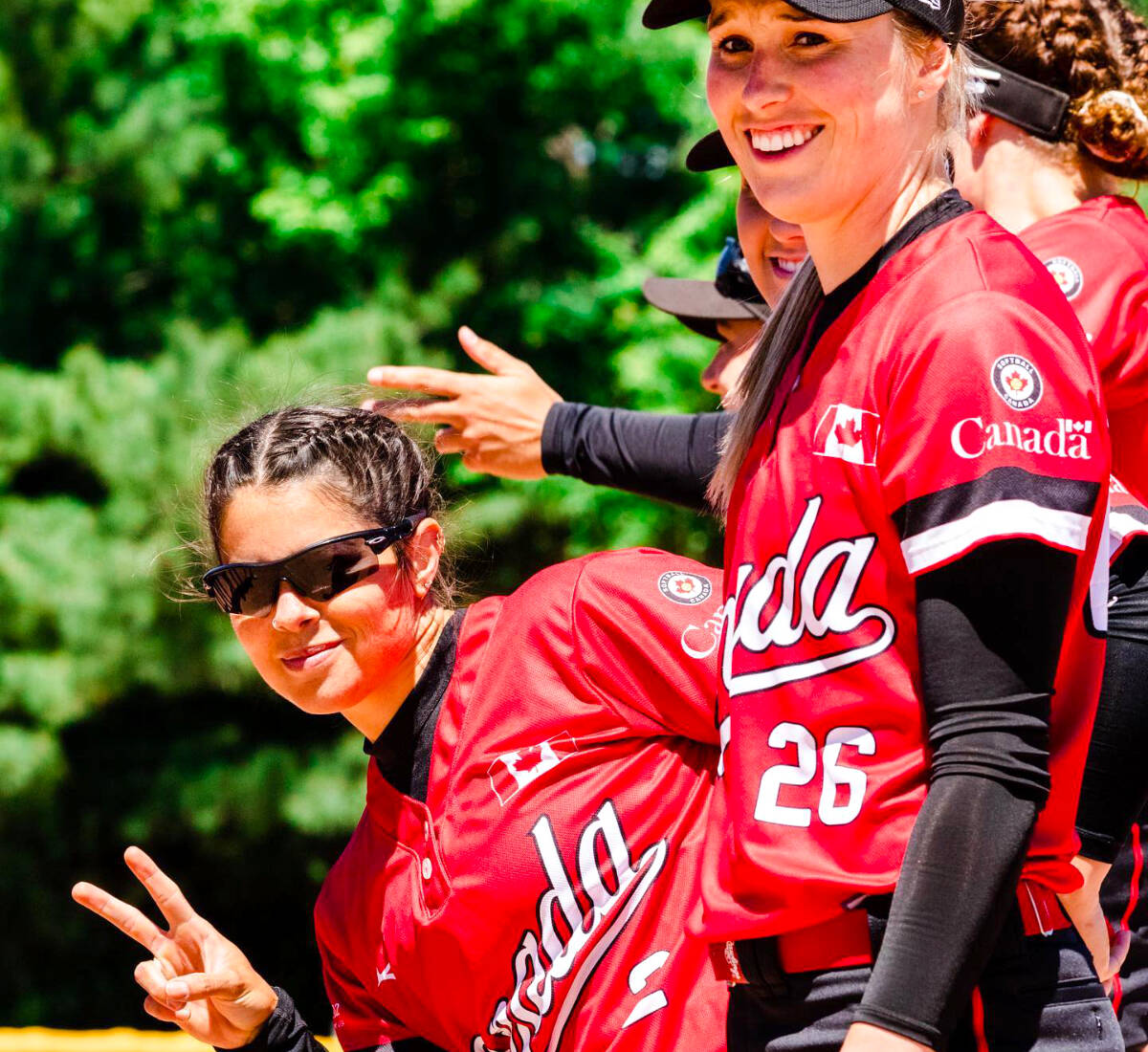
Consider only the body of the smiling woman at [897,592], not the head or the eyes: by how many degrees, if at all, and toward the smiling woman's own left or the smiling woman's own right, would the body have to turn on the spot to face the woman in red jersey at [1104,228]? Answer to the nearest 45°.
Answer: approximately 135° to the smiling woman's own right

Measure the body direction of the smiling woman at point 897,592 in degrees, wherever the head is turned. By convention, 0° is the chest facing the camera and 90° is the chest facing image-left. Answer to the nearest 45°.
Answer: approximately 45°
